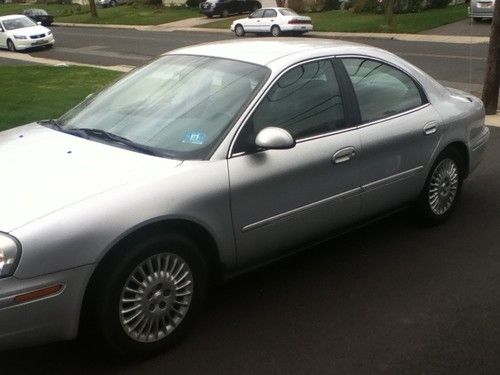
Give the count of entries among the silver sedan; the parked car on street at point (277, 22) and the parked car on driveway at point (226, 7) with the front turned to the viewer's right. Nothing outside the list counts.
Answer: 0

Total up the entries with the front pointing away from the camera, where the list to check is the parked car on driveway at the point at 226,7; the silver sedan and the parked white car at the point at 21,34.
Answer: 0

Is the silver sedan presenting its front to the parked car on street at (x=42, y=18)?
no

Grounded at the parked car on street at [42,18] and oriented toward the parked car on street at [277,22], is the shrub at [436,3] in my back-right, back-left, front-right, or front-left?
front-left

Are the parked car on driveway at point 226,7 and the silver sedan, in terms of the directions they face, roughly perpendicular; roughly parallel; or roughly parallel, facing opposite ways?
roughly parallel

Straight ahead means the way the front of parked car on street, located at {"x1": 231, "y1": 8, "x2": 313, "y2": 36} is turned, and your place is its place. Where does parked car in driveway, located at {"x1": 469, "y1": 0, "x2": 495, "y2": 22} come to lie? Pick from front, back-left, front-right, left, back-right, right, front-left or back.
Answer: back-right

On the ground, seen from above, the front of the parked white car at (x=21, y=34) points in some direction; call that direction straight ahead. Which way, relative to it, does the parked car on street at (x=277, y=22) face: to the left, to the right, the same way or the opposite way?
the opposite way

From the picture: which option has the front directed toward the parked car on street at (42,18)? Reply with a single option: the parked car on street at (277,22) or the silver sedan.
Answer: the parked car on street at (277,22)

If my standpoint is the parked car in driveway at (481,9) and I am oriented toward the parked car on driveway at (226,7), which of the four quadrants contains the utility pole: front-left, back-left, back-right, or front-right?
back-left

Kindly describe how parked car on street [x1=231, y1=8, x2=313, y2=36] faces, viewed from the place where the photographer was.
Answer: facing away from the viewer and to the left of the viewer

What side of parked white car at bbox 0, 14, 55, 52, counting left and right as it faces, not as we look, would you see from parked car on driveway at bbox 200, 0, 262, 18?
left

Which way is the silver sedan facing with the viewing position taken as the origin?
facing the viewer and to the left of the viewer

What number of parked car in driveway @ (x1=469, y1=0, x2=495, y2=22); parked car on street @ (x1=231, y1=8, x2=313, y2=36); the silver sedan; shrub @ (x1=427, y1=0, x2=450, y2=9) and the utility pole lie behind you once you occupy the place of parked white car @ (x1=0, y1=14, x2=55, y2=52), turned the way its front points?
0

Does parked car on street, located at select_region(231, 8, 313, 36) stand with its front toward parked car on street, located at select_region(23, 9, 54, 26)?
yes

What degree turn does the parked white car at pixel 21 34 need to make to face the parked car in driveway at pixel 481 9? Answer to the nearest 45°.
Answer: approximately 45° to its left

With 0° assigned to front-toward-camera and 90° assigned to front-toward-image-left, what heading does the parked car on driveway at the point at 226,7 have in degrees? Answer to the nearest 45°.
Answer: approximately 45°

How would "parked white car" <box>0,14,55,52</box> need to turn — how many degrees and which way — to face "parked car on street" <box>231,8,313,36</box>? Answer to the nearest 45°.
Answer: approximately 45° to its left

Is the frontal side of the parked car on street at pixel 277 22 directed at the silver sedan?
no

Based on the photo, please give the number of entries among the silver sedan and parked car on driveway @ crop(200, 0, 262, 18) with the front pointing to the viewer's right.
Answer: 0

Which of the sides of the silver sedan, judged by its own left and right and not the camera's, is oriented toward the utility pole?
back

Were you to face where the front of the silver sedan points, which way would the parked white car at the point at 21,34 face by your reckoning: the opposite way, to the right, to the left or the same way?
to the left

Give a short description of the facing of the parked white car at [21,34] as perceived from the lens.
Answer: facing the viewer and to the right of the viewer

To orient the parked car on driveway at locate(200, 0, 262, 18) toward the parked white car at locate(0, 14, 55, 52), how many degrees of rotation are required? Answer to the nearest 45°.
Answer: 0° — it already faces it
